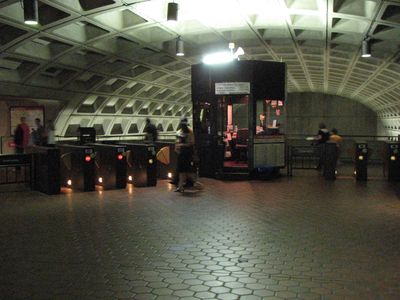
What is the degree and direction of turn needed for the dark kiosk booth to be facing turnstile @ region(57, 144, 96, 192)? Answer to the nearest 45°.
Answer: approximately 45° to its right

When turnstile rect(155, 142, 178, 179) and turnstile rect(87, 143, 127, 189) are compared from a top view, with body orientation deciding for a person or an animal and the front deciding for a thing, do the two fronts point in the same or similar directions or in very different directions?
same or similar directions

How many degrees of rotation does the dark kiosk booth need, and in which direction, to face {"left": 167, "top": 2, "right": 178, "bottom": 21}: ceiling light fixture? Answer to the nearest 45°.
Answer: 0° — it already faces it

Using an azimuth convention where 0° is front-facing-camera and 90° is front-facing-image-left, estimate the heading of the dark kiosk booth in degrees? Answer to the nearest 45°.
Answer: approximately 0°

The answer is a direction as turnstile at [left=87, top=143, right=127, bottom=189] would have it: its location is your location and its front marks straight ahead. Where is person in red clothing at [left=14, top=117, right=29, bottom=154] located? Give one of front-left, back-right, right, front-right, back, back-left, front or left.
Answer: back-right

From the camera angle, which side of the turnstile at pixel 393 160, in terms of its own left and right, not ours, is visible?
front

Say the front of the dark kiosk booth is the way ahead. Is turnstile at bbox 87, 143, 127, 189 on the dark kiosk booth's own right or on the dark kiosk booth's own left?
on the dark kiosk booth's own right

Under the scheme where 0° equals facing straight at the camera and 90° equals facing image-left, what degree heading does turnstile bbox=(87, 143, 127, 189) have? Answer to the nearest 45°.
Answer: approximately 0°

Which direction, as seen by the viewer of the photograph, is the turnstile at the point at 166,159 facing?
facing the viewer

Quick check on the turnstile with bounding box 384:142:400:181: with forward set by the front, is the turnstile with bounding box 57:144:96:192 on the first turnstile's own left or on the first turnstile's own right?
on the first turnstile's own right

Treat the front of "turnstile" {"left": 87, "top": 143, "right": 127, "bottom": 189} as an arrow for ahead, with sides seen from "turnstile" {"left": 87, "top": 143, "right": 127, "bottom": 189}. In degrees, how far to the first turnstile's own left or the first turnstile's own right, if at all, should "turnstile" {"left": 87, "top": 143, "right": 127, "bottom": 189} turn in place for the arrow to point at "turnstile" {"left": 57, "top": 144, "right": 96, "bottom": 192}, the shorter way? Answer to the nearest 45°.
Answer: approximately 90° to the first turnstile's own right

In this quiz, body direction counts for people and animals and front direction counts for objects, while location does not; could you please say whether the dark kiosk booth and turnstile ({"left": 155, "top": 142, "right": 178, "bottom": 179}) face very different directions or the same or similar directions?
same or similar directions

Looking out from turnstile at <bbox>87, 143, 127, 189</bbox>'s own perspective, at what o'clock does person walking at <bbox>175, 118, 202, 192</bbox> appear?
The person walking is roughly at 10 o'clock from the turnstile.

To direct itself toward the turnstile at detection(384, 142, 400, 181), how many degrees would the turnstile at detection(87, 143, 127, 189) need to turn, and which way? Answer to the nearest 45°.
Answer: approximately 90° to its left

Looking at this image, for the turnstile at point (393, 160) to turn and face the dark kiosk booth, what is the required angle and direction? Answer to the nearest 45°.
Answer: approximately 90° to its right

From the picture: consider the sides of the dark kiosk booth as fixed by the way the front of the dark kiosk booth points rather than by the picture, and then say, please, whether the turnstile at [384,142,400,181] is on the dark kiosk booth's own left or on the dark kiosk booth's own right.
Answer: on the dark kiosk booth's own left
